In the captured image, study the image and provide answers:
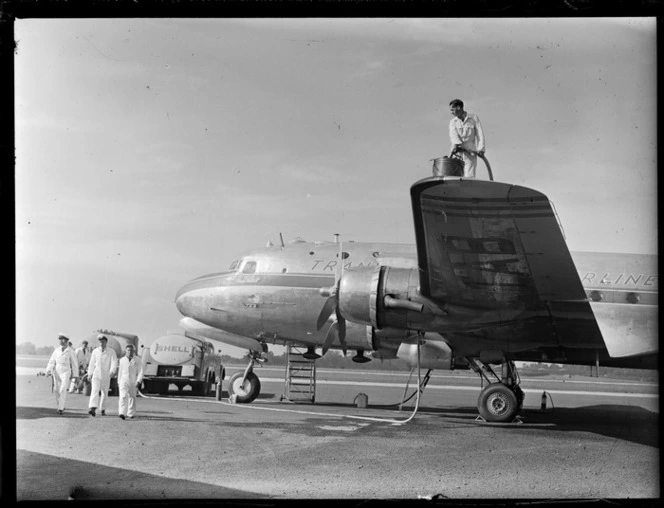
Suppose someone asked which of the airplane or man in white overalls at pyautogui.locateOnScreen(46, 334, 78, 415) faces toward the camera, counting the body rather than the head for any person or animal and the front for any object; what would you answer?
the man in white overalls

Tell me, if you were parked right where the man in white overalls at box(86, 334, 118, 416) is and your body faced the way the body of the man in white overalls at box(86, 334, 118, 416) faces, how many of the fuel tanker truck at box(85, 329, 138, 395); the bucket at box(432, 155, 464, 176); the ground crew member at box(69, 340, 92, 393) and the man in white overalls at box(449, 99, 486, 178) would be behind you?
2

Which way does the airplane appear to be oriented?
to the viewer's left

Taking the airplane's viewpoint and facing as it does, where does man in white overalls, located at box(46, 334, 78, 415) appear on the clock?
The man in white overalls is roughly at 12 o'clock from the airplane.

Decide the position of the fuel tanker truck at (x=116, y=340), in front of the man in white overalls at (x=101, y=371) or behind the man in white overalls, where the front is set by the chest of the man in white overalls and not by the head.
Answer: behind

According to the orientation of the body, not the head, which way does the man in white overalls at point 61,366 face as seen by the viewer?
toward the camera

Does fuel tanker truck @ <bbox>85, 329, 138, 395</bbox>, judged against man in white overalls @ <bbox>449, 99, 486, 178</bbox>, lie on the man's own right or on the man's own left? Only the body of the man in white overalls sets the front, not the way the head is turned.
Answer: on the man's own right

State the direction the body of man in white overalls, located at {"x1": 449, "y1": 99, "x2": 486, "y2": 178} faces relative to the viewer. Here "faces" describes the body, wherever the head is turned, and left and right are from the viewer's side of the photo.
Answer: facing the viewer and to the left of the viewer

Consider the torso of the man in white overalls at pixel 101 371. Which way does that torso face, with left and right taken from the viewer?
facing the viewer

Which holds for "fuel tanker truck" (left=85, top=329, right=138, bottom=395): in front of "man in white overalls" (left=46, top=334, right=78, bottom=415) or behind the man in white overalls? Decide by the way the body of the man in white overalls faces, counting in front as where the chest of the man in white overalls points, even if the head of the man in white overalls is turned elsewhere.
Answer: behind

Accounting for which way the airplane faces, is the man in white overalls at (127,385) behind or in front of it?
in front

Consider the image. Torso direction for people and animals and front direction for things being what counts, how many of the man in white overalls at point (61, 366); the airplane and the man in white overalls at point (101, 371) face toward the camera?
2
